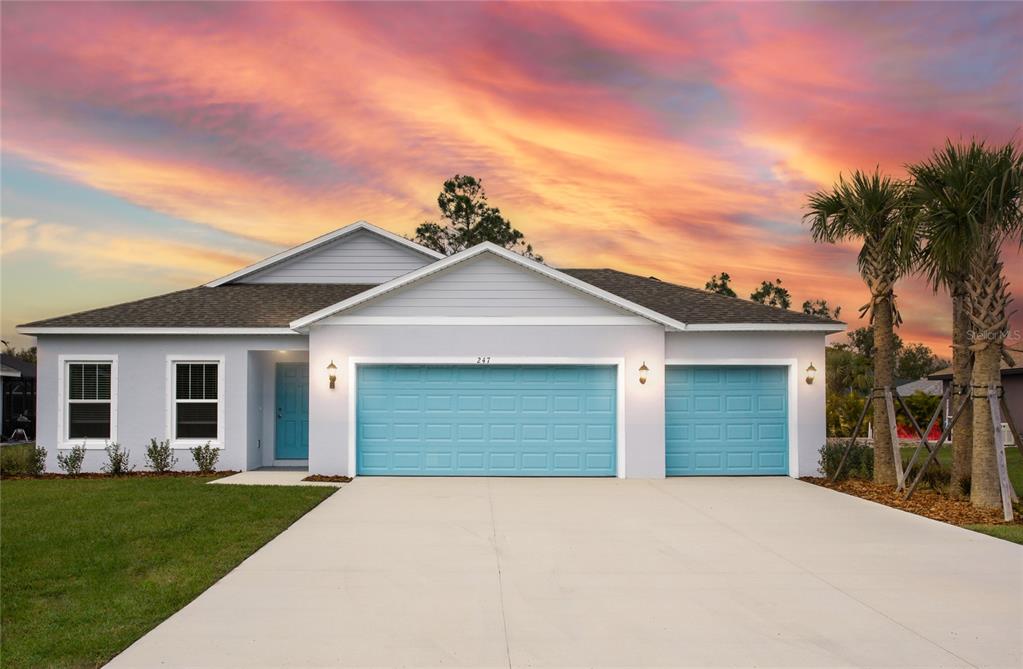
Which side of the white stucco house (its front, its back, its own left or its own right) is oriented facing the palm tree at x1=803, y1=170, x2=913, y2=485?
left

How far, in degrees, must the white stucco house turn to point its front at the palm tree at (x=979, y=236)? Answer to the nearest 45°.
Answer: approximately 45° to its left

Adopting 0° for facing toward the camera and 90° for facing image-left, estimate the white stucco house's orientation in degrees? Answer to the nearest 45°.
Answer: approximately 0°

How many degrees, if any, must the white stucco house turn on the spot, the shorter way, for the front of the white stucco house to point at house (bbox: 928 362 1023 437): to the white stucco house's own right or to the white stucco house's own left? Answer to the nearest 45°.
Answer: approximately 135° to the white stucco house's own left

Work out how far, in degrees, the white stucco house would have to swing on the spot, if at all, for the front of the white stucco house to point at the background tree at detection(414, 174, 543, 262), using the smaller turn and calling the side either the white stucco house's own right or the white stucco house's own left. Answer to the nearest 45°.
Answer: approximately 180°

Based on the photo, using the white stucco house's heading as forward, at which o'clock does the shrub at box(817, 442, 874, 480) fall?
The shrub is roughly at 9 o'clock from the white stucco house.

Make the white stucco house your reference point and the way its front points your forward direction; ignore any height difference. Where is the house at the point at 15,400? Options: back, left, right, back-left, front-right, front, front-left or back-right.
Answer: back-right
